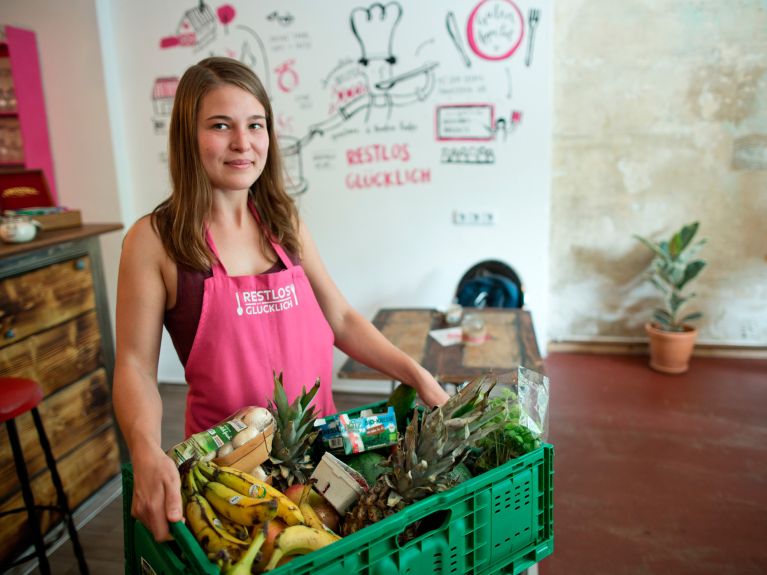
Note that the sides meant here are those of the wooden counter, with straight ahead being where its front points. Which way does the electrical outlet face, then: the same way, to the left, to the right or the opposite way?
to the right

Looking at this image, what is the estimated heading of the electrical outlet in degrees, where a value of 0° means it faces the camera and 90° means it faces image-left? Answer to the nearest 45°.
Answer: approximately 0°

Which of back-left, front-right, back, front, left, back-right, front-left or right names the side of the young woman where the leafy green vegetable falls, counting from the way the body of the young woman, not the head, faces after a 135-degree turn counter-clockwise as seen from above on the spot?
back-right

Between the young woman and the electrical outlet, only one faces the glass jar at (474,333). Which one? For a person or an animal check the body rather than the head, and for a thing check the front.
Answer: the electrical outlet

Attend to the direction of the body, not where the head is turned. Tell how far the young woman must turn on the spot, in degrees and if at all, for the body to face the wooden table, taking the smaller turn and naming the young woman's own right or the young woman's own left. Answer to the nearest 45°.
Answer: approximately 90° to the young woman's own left

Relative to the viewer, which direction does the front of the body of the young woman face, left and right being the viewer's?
facing the viewer and to the right of the viewer

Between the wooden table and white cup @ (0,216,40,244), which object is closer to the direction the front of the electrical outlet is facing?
the wooden table

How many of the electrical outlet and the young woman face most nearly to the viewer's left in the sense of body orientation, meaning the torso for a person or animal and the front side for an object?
0

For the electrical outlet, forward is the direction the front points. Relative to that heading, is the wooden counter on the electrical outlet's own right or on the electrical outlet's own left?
on the electrical outlet's own right

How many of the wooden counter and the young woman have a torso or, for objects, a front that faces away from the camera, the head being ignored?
0

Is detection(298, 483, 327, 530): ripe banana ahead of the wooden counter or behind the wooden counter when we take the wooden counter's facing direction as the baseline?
ahead

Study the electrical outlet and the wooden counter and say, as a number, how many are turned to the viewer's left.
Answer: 0

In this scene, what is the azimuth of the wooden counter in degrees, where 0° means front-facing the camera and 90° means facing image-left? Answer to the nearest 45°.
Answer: approximately 315°

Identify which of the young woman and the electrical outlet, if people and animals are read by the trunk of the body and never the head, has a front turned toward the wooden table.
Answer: the electrical outlet

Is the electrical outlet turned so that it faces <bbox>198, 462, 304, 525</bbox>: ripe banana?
yes

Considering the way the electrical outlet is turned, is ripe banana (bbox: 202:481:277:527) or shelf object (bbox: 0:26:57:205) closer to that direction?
the ripe banana

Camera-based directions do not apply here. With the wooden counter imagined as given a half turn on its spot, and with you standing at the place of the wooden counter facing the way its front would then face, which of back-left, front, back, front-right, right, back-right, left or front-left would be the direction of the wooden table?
back
